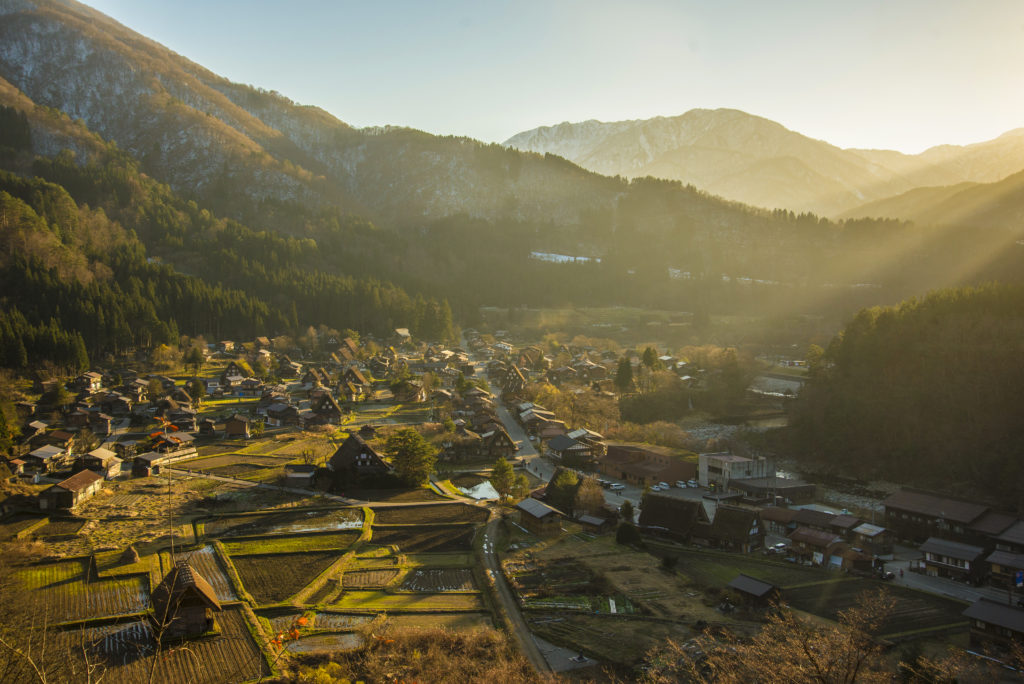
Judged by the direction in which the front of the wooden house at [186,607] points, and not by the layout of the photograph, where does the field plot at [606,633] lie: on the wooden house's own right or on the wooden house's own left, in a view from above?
on the wooden house's own left

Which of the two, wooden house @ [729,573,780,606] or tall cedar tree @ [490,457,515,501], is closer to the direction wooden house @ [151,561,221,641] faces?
the wooden house

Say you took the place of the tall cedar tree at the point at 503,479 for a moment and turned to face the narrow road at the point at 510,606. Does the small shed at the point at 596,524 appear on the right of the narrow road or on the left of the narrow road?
left

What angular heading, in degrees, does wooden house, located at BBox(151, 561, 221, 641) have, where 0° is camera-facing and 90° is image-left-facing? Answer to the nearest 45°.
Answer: approximately 0°

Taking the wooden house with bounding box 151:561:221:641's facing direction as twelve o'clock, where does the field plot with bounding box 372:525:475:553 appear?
The field plot is roughly at 8 o'clock from the wooden house.

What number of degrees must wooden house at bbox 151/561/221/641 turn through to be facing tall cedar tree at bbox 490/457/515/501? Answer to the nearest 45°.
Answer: approximately 135° to its left

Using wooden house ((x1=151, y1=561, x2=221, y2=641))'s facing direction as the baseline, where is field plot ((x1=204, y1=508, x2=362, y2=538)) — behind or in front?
behind

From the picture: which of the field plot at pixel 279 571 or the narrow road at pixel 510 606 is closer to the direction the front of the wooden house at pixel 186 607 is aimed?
the narrow road

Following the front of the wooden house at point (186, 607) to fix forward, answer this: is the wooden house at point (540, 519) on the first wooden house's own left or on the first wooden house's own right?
on the first wooden house's own left

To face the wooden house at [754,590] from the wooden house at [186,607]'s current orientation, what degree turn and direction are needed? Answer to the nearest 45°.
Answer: approximately 90° to its left

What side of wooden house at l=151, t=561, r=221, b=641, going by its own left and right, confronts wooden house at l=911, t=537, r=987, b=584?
left

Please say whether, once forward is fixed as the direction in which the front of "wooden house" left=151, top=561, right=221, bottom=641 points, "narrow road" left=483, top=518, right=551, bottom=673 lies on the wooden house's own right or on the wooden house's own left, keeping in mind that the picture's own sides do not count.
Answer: on the wooden house's own left
